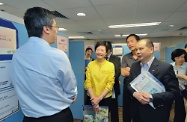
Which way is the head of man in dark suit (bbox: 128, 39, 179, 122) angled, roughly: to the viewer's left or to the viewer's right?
to the viewer's left

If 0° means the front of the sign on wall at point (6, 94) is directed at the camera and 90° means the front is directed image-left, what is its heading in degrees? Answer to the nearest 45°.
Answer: approximately 315°

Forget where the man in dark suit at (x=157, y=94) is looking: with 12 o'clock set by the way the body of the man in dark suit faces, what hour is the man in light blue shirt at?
The man in light blue shirt is roughly at 12 o'clock from the man in dark suit.

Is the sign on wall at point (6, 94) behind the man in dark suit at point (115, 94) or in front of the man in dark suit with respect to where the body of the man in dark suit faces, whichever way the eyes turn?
in front

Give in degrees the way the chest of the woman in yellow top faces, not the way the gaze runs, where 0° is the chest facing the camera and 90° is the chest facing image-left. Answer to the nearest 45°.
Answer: approximately 0°
